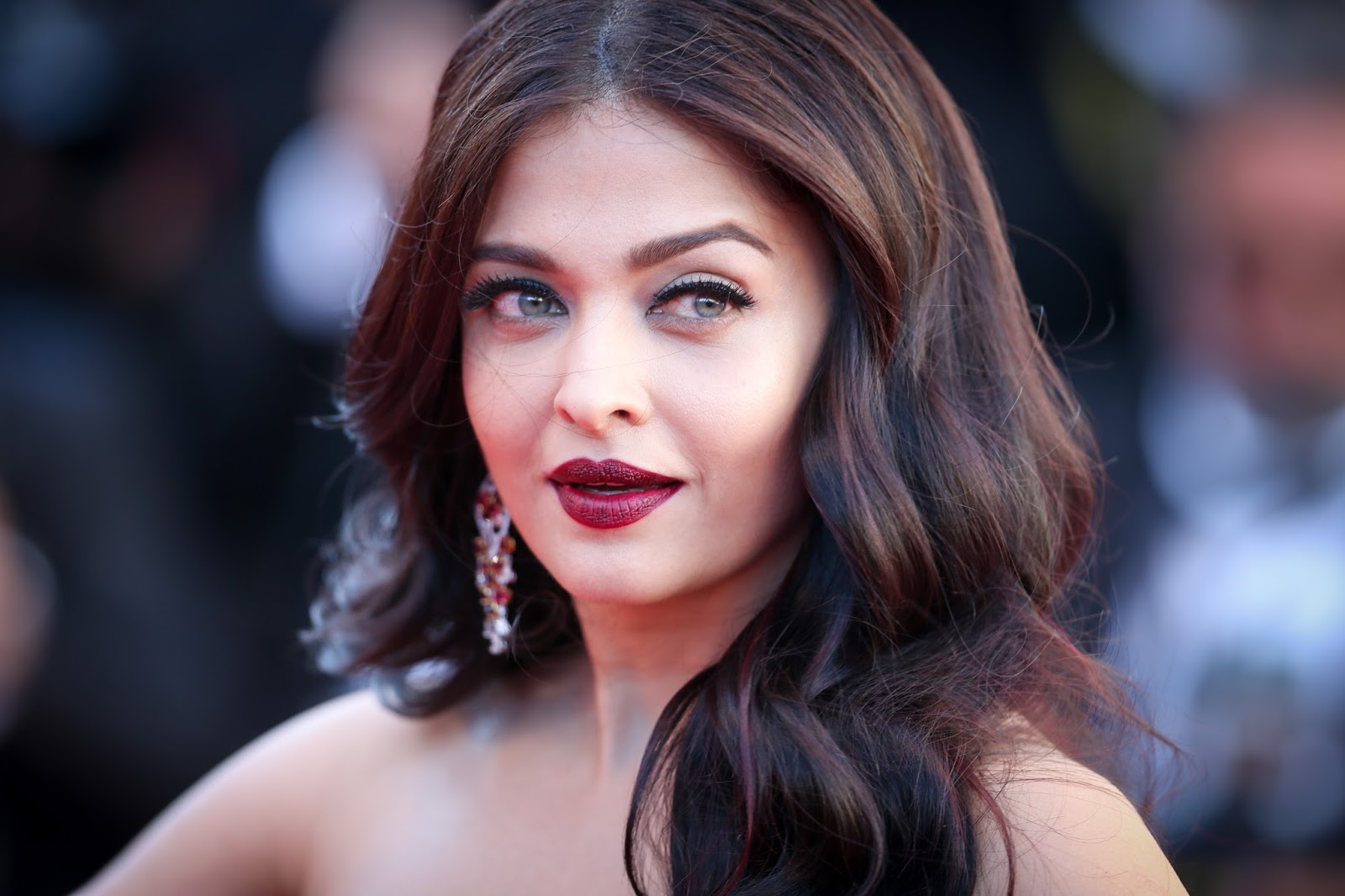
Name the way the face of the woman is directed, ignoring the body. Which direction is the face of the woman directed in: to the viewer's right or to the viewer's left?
to the viewer's left

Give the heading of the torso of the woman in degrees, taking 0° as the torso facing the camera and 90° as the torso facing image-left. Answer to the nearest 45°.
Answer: approximately 0°
